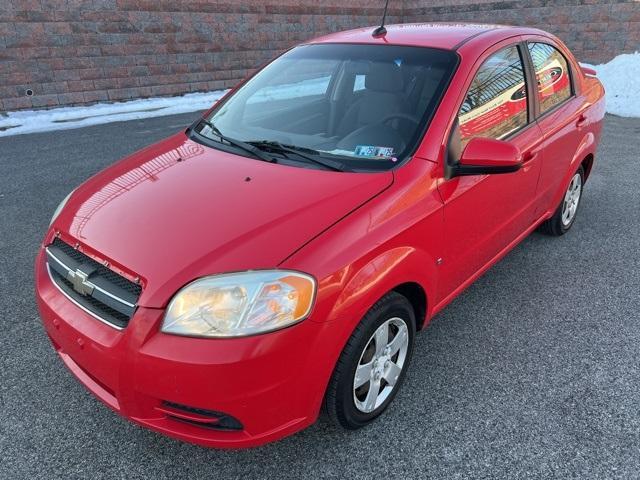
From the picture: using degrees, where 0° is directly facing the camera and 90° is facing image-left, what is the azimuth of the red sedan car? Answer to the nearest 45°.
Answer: approximately 45°
